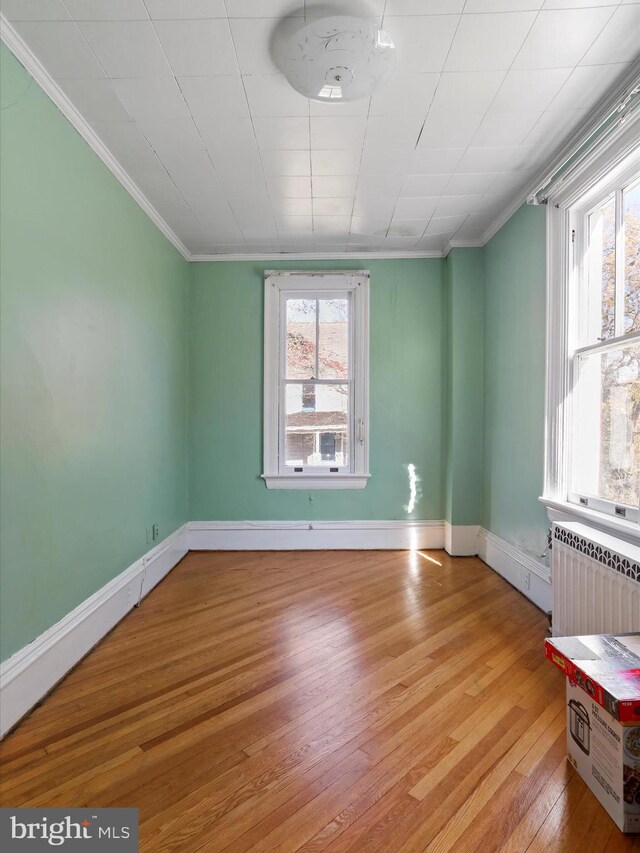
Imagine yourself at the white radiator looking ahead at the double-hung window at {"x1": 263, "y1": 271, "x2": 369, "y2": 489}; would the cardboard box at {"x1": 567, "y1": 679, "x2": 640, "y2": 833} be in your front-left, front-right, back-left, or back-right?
back-left

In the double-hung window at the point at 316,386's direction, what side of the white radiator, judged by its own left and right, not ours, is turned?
right

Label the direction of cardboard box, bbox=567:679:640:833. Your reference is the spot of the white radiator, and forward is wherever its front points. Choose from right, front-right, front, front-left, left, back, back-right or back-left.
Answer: front-left

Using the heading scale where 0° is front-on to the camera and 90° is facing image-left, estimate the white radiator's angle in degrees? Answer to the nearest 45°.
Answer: approximately 45°
